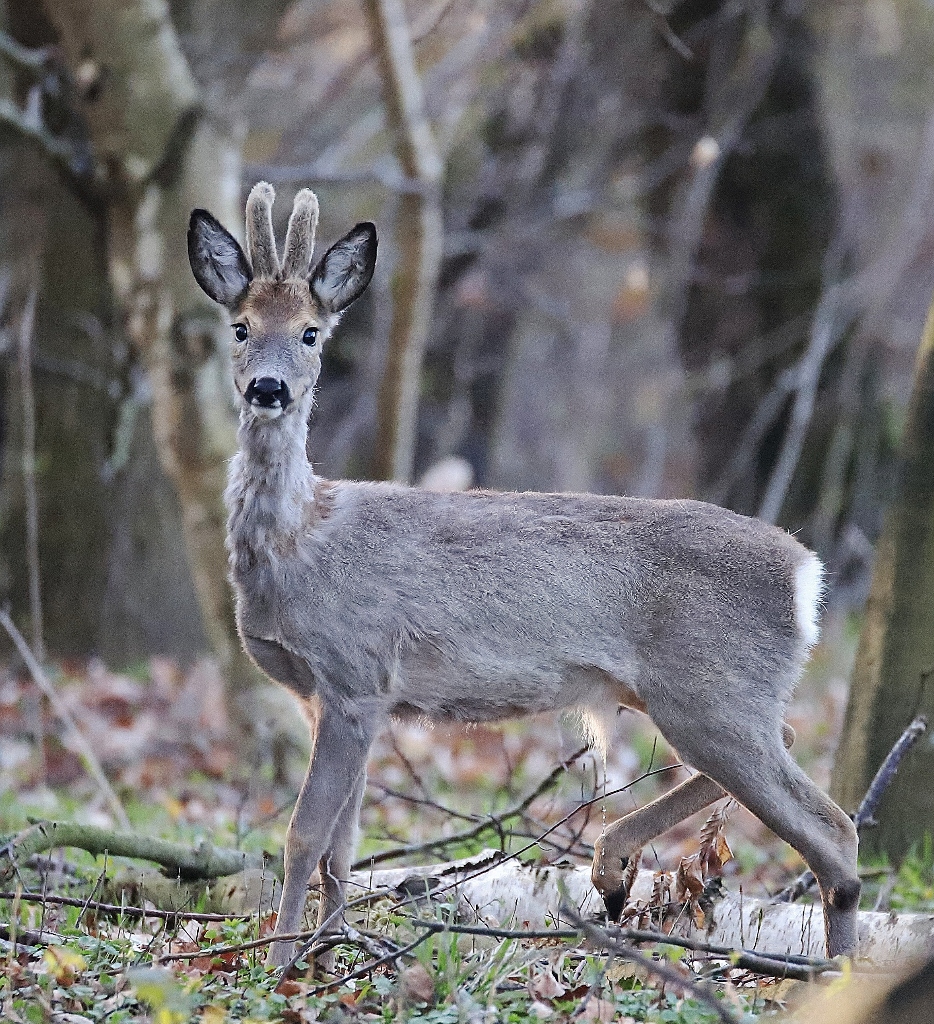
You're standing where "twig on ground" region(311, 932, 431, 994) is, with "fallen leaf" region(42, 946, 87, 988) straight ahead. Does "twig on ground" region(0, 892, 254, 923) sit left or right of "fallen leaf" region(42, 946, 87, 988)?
right

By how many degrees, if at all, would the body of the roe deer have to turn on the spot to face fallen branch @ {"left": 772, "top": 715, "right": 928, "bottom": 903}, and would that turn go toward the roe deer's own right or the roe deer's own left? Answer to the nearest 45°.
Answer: approximately 135° to the roe deer's own right

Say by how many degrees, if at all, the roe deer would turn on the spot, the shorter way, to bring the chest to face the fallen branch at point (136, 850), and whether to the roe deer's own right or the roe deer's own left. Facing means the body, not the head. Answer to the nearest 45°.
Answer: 0° — it already faces it

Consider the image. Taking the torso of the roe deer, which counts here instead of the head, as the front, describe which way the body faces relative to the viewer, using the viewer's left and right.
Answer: facing to the left of the viewer

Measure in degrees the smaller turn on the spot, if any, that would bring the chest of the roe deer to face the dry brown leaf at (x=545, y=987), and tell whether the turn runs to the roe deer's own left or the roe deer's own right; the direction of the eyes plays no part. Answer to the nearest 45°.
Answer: approximately 90° to the roe deer's own left

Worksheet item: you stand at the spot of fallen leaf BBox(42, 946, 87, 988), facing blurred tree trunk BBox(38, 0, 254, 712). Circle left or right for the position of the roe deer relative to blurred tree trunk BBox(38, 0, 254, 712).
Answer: right

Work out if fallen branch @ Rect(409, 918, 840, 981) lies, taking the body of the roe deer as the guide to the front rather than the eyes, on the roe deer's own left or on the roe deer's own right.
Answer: on the roe deer's own left

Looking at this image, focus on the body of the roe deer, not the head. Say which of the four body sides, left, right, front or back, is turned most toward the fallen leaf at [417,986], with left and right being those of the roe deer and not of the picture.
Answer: left

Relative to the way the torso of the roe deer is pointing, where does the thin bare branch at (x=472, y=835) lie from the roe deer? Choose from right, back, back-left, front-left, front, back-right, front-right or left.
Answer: right

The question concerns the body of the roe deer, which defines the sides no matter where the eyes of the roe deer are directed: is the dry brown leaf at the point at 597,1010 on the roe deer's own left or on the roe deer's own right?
on the roe deer's own left

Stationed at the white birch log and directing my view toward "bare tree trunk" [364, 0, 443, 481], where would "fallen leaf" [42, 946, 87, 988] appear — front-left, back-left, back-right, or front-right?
back-left

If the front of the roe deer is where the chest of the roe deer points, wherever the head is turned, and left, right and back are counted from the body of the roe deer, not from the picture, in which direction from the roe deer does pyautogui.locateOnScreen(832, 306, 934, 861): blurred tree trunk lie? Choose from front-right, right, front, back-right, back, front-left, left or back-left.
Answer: back-right
